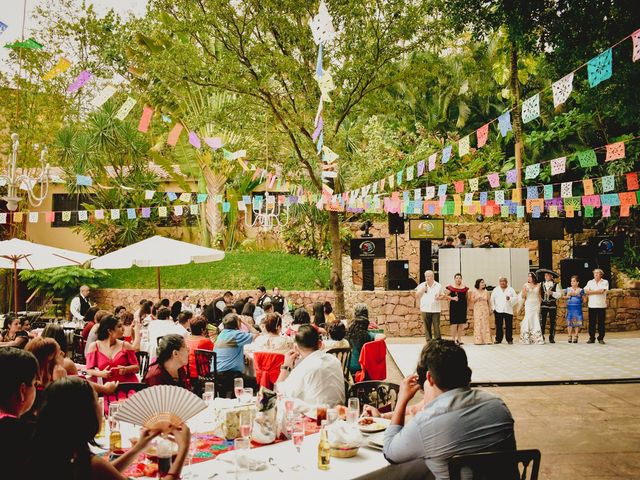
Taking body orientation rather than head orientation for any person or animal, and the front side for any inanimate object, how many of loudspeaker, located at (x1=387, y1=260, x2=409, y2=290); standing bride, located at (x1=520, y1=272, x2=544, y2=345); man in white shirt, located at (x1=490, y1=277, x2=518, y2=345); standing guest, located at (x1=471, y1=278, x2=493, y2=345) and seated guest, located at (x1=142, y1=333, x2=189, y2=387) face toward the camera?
4

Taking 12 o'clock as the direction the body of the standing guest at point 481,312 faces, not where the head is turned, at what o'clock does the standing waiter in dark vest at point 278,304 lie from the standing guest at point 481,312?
the standing waiter in dark vest at point 278,304 is roughly at 2 o'clock from the standing guest at point 481,312.

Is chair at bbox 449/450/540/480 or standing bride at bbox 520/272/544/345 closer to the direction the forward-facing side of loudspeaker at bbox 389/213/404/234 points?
the chair

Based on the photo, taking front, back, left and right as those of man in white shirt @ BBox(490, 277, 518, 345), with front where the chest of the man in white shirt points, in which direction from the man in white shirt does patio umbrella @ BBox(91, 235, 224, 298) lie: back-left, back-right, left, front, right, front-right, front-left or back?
front-right

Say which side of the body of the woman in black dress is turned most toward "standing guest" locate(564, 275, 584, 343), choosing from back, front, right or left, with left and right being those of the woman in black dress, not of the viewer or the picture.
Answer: left

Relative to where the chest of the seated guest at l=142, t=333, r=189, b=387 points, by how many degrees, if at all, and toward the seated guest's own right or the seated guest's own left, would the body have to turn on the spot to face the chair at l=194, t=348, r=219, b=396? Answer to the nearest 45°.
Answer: approximately 90° to the seated guest's own left

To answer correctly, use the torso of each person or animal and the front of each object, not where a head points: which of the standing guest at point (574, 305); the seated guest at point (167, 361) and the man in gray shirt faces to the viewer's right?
the seated guest

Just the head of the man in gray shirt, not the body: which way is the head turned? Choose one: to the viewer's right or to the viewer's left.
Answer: to the viewer's left

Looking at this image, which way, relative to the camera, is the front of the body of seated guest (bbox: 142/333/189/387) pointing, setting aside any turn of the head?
to the viewer's right

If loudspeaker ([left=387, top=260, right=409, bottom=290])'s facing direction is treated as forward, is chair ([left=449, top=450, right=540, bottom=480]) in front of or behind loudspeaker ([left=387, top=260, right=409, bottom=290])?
in front

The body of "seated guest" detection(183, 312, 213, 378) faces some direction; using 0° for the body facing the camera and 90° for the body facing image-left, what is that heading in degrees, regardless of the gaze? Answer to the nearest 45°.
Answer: approximately 225°

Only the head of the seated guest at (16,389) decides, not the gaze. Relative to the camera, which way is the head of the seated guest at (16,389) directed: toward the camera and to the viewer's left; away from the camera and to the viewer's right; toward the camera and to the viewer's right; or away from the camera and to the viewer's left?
away from the camera and to the viewer's right

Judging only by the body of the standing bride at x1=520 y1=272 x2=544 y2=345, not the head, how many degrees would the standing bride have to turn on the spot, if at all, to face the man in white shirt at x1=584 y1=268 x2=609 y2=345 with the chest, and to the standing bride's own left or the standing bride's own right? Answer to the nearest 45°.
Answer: approximately 90° to the standing bride's own left
